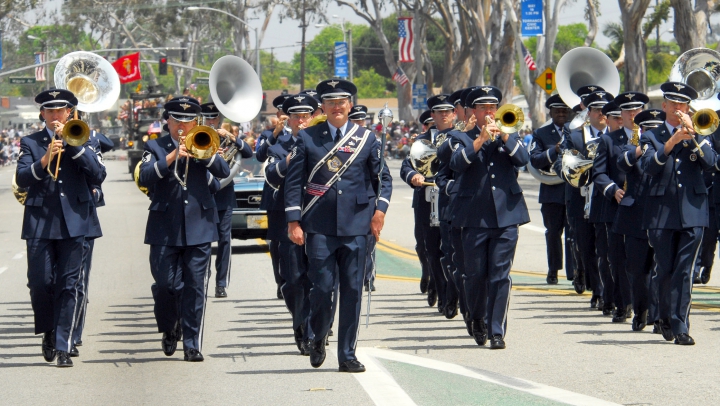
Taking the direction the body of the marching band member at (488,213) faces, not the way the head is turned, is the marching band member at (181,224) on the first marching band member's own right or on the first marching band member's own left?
on the first marching band member's own right

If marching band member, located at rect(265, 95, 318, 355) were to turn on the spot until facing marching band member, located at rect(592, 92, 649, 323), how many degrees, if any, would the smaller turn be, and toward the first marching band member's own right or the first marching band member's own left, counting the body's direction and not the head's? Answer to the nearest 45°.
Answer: approximately 90° to the first marching band member's own left

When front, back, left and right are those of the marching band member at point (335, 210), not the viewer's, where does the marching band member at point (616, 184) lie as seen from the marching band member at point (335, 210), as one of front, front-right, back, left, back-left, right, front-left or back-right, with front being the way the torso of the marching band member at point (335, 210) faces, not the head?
back-left

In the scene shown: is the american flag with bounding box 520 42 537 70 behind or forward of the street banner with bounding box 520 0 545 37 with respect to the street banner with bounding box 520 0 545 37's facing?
behind

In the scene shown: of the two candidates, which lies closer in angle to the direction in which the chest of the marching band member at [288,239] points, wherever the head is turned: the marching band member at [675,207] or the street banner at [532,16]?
the marching band member

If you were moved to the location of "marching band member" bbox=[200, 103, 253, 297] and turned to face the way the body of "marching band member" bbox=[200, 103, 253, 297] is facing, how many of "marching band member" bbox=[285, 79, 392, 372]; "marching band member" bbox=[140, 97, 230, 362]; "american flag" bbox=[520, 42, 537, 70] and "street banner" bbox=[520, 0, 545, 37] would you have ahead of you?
2
